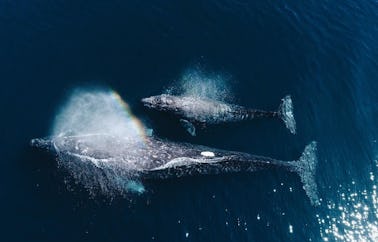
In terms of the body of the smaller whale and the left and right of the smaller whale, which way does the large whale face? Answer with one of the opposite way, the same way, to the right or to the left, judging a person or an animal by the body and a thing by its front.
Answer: the same way

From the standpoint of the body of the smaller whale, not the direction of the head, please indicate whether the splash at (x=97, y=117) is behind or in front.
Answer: in front

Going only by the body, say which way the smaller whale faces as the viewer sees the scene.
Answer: to the viewer's left

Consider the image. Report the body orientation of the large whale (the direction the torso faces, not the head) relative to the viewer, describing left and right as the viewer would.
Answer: facing to the left of the viewer
